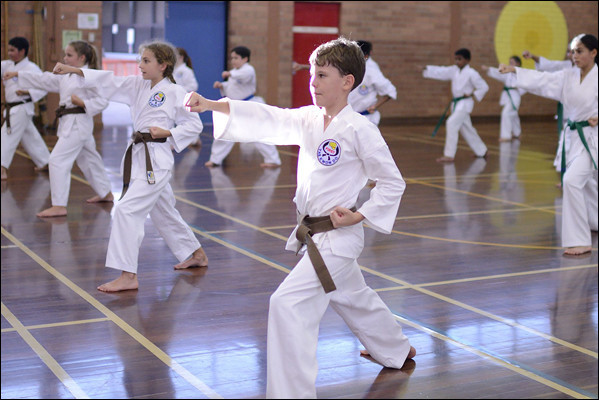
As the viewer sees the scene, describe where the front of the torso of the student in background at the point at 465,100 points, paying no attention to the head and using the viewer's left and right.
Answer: facing the viewer and to the left of the viewer

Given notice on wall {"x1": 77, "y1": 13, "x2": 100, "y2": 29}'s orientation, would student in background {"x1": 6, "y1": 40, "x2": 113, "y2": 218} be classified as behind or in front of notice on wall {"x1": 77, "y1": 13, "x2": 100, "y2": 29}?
in front

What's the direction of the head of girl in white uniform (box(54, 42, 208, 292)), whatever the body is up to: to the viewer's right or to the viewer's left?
to the viewer's left

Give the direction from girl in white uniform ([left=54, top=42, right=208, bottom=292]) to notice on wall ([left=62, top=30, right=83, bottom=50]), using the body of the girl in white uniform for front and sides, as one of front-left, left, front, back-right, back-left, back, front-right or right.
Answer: back-right

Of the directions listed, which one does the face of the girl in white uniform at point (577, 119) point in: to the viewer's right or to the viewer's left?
to the viewer's left

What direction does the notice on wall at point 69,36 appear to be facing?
toward the camera

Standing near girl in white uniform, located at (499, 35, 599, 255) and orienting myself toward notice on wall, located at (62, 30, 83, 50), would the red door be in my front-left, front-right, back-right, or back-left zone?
front-right

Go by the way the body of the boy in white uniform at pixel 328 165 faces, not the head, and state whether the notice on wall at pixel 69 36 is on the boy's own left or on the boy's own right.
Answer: on the boy's own right

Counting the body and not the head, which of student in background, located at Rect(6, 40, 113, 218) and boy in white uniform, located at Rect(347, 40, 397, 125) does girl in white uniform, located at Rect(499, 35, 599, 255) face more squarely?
the student in background

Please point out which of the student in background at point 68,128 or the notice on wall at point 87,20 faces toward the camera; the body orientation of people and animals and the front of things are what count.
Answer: the notice on wall

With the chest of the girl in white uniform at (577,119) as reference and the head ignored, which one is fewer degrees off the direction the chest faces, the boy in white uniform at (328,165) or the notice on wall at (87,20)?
the boy in white uniform

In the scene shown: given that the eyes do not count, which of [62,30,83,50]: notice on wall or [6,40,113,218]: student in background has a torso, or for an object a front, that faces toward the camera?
the notice on wall

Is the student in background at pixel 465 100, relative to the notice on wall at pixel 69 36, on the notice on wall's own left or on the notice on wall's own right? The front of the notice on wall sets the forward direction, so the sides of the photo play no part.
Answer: on the notice on wall's own left

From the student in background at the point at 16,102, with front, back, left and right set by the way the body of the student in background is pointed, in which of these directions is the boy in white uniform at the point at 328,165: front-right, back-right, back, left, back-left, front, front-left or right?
front-left

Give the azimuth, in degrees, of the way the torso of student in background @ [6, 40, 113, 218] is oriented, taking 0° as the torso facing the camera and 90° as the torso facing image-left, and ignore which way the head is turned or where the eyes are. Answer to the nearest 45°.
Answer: approximately 90°

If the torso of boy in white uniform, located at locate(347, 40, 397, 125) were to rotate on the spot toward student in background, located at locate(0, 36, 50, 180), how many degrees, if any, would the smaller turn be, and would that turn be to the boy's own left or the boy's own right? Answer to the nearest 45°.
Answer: approximately 45° to the boy's own right
